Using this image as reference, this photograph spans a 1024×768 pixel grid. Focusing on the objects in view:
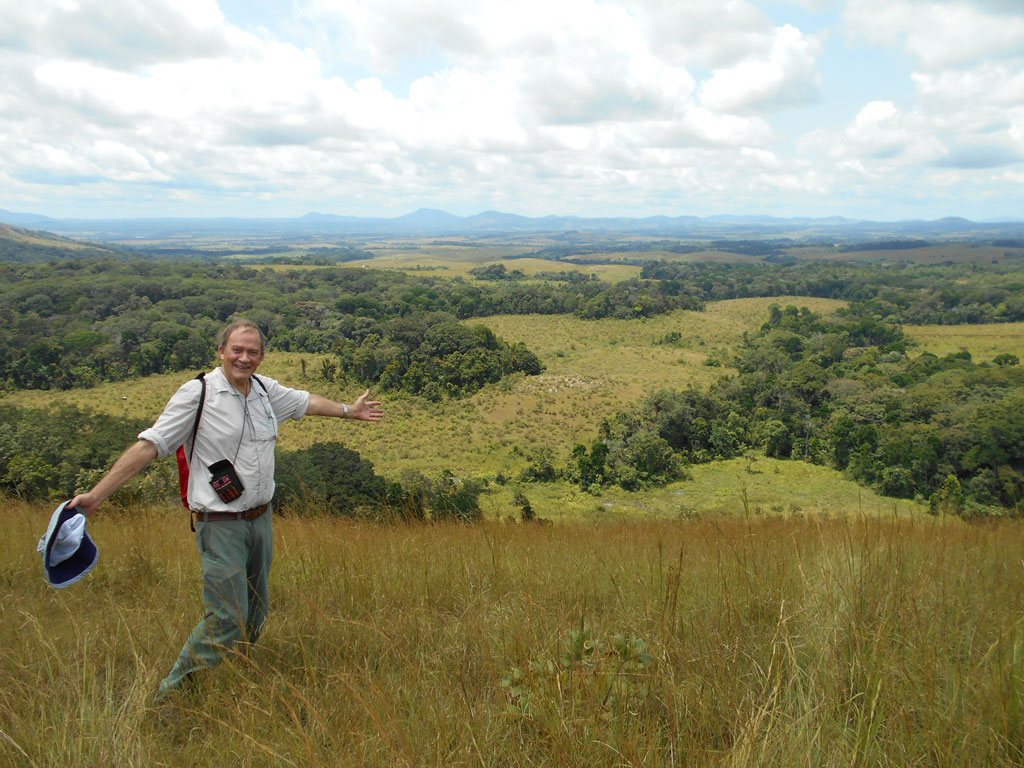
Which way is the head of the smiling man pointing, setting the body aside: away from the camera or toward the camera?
toward the camera

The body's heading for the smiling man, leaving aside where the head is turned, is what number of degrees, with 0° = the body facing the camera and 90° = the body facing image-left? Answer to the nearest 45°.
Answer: approximately 315°
